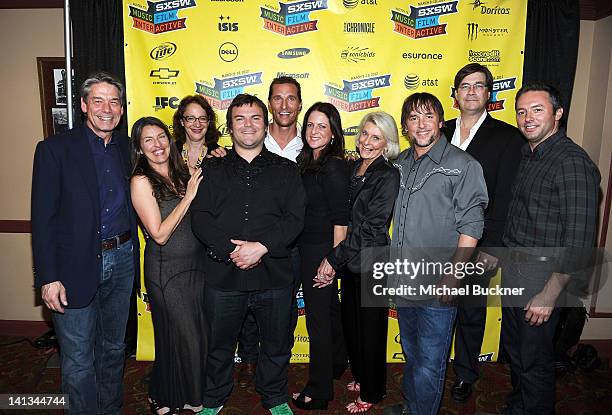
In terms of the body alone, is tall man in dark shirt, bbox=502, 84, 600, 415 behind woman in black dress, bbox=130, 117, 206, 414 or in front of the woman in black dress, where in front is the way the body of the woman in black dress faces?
in front

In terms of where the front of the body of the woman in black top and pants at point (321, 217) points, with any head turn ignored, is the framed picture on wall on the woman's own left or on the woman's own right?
on the woman's own right

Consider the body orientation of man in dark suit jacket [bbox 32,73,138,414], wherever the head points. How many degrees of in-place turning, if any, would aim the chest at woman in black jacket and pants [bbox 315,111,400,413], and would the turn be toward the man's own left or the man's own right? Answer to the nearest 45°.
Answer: approximately 45° to the man's own left

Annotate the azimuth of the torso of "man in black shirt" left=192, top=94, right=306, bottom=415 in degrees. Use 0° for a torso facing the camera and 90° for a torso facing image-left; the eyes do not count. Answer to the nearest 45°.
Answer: approximately 0°

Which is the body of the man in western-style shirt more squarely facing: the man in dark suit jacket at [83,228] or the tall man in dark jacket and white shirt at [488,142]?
the man in dark suit jacket

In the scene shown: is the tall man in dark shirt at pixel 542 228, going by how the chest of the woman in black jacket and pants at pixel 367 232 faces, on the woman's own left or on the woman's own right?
on the woman's own left
